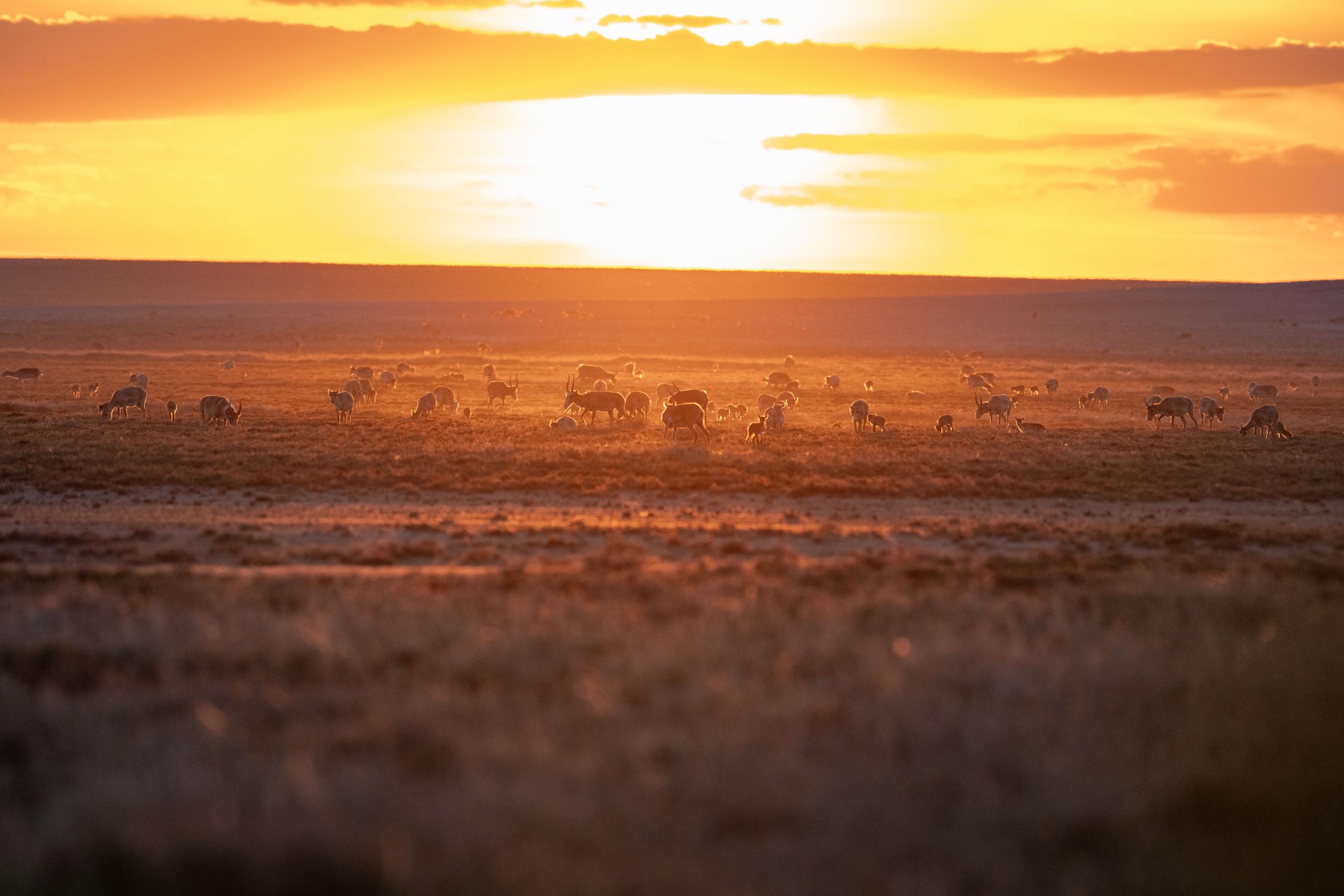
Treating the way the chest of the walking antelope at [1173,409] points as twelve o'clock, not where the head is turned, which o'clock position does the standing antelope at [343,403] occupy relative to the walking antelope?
The standing antelope is roughly at 11 o'clock from the walking antelope.

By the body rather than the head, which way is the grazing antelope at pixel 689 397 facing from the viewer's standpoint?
to the viewer's left

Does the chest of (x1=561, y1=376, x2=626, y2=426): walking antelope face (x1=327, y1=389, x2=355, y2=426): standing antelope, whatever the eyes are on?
yes

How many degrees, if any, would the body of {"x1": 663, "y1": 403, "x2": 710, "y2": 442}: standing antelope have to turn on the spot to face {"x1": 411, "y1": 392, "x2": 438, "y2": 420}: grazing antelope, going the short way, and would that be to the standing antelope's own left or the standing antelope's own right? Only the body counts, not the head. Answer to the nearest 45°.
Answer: approximately 45° to the standing antelope's own right

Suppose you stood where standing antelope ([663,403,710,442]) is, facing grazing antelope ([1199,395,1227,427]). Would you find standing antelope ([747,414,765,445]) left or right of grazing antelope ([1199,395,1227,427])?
right

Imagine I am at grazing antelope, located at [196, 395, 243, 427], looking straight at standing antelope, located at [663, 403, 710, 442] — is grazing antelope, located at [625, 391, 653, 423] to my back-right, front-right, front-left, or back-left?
front-left

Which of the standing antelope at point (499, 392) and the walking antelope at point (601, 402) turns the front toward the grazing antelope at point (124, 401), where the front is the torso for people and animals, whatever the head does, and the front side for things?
the walking antelope at point (601, 402)

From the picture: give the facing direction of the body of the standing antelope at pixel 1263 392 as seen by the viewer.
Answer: to the viewer's left

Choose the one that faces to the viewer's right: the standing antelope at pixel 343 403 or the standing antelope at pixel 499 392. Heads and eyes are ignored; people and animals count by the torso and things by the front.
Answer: the standing antelope at pixel 499 392

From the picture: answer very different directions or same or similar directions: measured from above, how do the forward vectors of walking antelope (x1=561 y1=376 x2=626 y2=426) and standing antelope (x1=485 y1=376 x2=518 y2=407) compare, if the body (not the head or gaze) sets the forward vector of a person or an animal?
very different directions

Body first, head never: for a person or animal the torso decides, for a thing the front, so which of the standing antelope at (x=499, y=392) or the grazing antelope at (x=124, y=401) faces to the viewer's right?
the standing antelope at (x=499, y=392)

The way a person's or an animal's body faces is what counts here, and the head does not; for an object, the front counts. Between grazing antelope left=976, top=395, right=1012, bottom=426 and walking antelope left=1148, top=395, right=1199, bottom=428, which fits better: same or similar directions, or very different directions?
same or similar directions

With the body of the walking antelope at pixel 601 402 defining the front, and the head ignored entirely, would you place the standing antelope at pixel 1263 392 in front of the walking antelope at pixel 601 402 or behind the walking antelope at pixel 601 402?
behind

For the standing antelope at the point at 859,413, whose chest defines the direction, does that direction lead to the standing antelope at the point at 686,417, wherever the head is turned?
no

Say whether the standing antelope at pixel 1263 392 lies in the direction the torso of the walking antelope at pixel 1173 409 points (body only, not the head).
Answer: no

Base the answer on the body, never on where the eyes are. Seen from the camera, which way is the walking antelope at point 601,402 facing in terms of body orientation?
to the viewer's left

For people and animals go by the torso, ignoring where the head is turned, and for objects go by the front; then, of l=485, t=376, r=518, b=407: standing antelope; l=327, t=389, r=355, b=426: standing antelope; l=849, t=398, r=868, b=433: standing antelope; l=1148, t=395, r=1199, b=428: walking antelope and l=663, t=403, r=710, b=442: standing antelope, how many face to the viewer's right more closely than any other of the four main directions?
1

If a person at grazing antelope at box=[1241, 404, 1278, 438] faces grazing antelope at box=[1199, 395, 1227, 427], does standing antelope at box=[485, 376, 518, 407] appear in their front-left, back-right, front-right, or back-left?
front-left

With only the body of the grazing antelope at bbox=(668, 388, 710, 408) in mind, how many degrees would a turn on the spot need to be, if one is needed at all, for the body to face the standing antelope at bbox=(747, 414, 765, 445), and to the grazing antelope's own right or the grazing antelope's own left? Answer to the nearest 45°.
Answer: approximately 90° to the grazing antelope's own left

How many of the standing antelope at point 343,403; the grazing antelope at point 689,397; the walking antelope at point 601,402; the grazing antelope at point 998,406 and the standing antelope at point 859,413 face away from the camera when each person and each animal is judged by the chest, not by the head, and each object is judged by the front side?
1

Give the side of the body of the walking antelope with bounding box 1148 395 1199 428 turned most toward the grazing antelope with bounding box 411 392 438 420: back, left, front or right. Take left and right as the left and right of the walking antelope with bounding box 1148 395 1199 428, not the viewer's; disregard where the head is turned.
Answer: front

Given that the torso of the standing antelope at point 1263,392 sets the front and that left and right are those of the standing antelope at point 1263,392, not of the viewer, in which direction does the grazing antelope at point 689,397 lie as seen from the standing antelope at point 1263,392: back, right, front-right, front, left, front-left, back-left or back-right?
front-left
